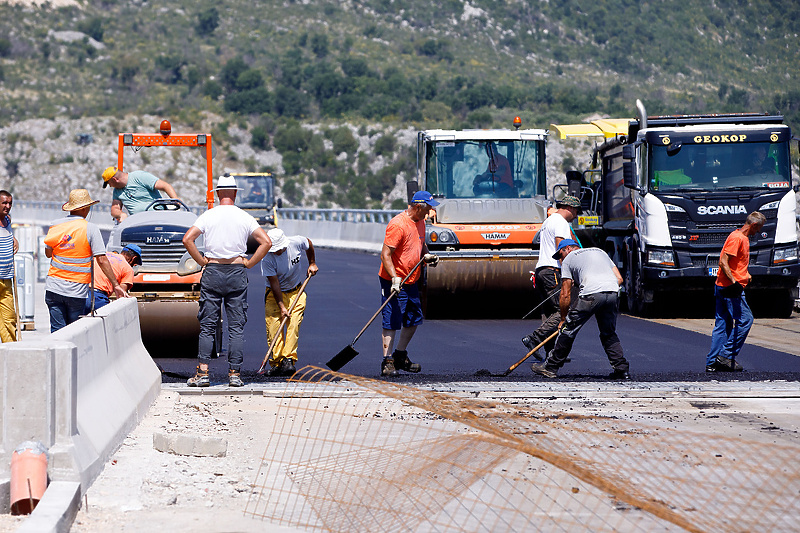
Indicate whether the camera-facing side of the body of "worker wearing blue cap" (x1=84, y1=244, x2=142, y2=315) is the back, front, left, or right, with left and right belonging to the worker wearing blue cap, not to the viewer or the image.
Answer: right

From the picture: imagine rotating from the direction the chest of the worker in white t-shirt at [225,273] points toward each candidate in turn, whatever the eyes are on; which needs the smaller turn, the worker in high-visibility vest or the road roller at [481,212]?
the road roller

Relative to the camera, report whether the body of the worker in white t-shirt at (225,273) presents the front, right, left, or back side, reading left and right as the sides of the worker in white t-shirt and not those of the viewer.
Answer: back

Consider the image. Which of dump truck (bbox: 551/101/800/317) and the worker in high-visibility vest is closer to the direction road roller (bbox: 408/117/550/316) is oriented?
the worker in high-visibility vest

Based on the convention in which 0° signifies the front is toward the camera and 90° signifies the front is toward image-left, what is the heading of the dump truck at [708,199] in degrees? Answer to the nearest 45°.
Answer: approximately 0°

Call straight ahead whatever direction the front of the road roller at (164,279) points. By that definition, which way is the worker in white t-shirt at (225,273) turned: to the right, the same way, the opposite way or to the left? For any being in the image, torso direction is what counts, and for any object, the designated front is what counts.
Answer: the opposite way

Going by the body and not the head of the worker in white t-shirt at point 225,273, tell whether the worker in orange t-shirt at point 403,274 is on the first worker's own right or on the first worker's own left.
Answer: on the first worker's own right

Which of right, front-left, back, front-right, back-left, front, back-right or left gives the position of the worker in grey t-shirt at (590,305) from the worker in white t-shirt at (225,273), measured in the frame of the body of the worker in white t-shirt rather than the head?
right

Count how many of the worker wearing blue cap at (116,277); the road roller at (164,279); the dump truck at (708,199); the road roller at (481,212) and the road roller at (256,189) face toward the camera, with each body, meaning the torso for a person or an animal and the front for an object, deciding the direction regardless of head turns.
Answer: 4

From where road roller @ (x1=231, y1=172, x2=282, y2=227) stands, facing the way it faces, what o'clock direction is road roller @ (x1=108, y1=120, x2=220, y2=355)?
The road roller @ (x1=108, y1=120, x2=220, y2=355) is roughly at 12 o'clock from the road roller @ (x1=231, y1=172, x2=282, y2=227).

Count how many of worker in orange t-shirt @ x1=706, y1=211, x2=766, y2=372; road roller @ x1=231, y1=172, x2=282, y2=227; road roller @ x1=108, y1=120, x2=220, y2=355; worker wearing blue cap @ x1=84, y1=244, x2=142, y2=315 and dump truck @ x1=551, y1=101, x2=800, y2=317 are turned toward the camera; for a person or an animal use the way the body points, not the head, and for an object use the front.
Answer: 3

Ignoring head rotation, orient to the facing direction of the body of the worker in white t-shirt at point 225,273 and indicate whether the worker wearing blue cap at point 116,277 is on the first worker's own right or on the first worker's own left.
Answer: on the first worker's own left

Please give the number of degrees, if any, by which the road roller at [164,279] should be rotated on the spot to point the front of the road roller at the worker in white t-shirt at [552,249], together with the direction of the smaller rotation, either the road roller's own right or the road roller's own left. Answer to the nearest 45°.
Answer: approximately 90° to the road roller's own left

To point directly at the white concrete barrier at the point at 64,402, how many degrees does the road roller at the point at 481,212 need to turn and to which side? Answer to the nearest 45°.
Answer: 0° — it already faces it
